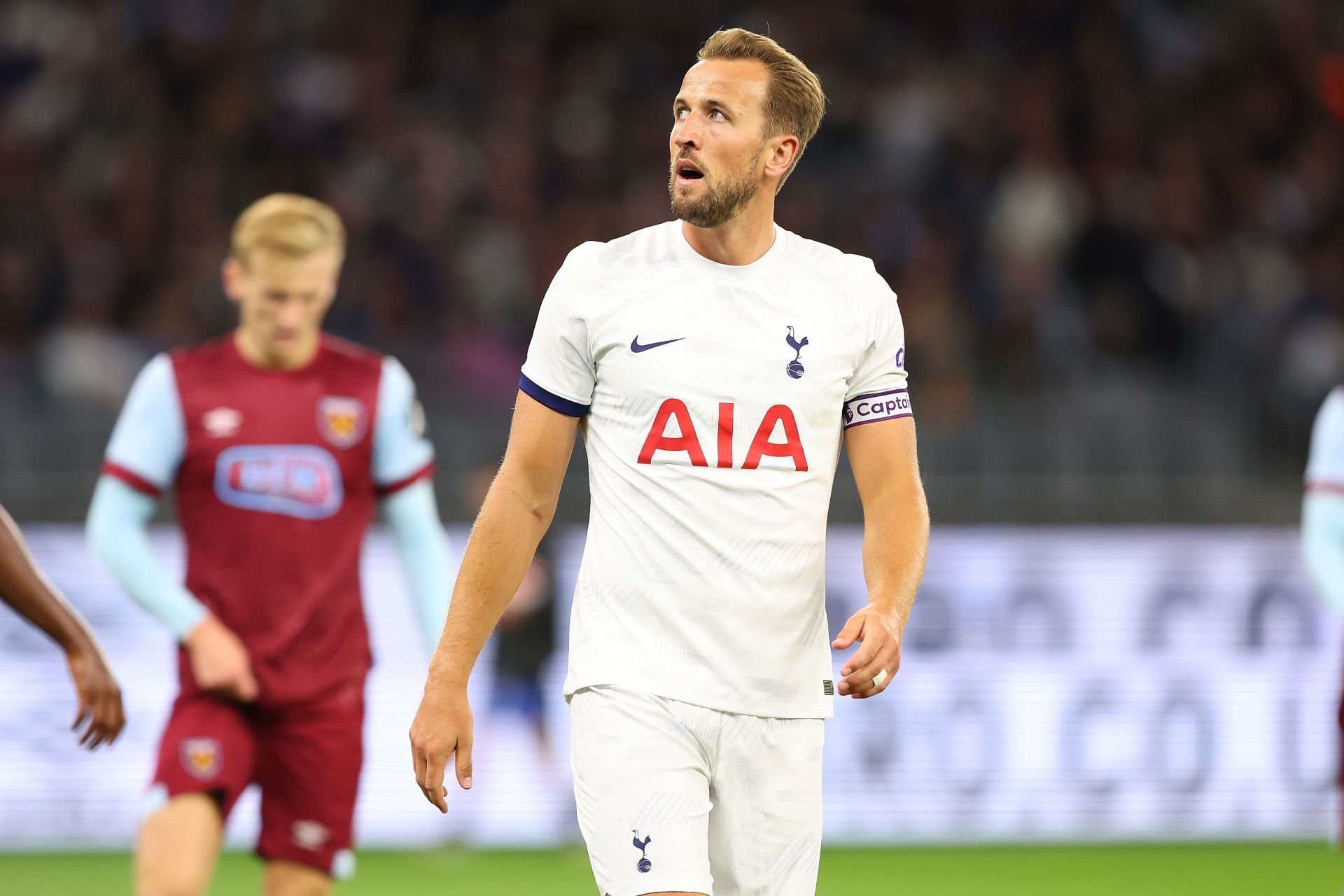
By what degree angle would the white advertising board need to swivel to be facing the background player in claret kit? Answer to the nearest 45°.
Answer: approximately 45° to its right

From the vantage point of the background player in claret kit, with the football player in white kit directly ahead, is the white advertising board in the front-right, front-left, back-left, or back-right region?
back-left

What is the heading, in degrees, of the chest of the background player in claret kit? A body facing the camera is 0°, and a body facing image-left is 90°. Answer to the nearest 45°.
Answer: approximately 0°

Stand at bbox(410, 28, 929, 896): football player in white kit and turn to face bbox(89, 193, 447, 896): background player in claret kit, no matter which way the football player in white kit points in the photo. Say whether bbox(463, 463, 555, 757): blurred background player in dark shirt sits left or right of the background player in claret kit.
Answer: right

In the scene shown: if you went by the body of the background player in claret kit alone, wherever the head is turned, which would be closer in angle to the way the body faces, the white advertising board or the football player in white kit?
the football player in white kit

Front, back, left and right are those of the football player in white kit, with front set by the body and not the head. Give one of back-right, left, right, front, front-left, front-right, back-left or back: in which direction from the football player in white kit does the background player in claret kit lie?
back-right

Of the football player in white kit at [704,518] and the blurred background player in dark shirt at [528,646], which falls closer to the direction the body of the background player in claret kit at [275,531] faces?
the football player in white kit

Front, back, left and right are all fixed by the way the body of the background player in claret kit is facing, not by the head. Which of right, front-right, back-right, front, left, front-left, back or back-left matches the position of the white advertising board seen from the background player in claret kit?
back-left

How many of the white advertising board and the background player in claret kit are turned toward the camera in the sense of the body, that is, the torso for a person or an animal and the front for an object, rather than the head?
2

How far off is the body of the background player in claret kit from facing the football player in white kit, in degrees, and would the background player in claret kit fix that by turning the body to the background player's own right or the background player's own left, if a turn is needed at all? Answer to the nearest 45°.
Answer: approximately 45° to the background player's own left

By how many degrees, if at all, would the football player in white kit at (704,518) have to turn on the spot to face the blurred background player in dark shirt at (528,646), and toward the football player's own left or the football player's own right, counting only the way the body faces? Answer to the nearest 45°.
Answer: approximately 180°

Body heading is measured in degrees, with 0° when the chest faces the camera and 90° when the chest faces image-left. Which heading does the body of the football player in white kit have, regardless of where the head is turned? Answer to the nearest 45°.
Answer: approximately 0°
